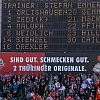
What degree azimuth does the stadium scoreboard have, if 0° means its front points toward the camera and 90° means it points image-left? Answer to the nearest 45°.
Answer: approximately 0°
